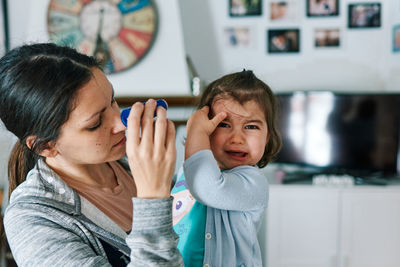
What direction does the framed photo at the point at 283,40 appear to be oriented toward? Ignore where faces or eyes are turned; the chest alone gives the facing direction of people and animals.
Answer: toward the camera

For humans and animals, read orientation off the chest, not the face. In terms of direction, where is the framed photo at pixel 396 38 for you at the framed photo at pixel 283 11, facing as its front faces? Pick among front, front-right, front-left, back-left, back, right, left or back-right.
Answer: left

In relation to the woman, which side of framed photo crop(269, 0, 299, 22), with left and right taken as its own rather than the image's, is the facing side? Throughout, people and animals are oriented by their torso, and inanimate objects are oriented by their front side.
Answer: front

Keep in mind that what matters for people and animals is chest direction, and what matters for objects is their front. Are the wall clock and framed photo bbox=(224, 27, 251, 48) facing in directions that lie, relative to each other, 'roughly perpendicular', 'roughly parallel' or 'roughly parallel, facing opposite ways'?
roughly parallel

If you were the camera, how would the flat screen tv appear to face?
facing the viewer and to the left of the viewer

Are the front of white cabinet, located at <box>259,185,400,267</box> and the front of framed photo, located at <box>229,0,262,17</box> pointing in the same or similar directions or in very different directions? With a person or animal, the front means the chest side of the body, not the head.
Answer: same or similar directions

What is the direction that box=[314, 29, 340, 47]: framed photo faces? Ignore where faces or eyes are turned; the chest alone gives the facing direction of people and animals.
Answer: toward the camera

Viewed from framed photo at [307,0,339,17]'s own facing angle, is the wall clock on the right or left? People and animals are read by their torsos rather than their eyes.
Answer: on its right

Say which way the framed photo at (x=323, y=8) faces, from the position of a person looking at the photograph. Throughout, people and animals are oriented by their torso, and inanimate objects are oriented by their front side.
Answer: facing the viewer

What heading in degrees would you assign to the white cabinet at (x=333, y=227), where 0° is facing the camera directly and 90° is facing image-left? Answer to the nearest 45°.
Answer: approximately 0°

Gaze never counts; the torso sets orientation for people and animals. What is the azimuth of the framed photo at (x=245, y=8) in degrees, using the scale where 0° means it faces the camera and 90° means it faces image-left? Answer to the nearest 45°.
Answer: approximately 0°

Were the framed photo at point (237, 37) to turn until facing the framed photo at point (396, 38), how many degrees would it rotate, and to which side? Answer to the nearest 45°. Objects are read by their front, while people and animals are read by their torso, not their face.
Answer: approximately 90° to its left

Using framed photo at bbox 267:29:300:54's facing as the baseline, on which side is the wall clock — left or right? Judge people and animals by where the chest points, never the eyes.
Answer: on its right
